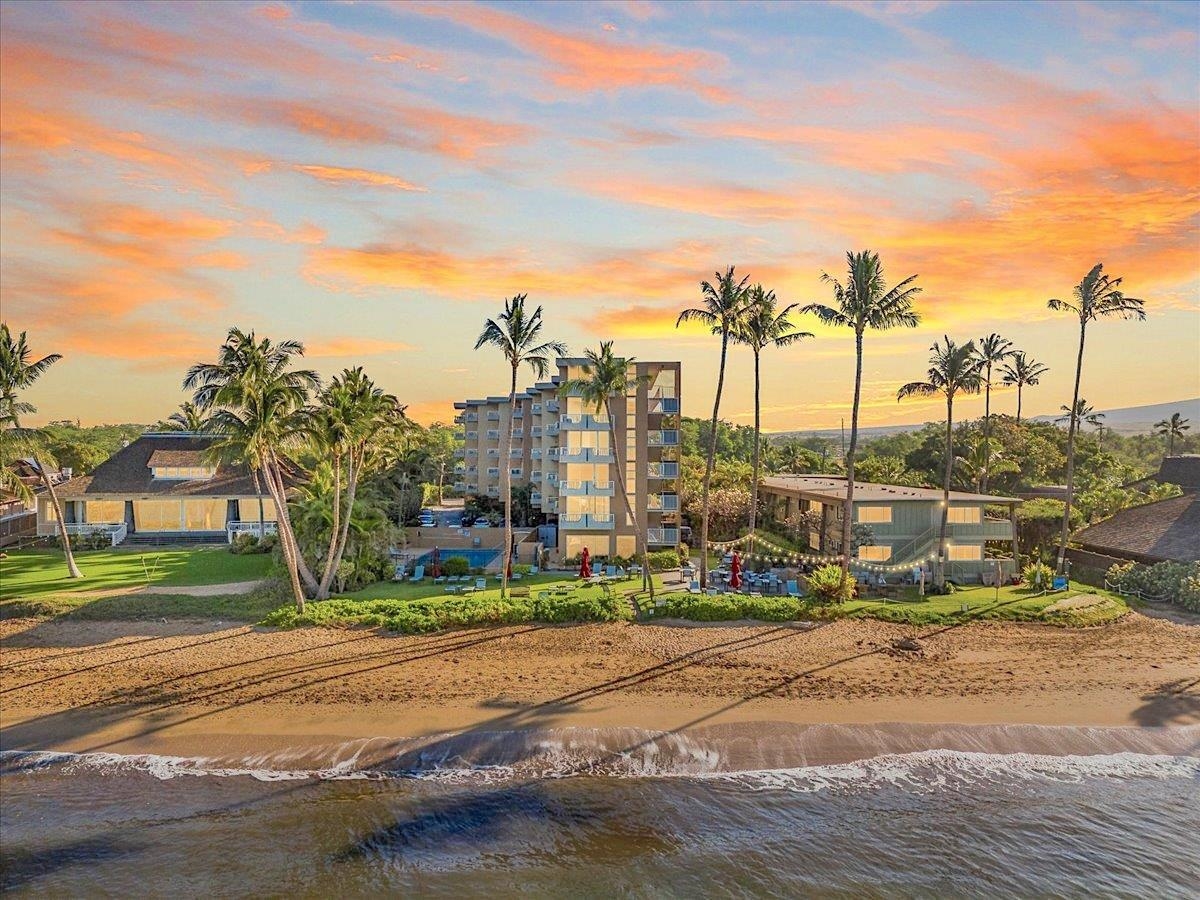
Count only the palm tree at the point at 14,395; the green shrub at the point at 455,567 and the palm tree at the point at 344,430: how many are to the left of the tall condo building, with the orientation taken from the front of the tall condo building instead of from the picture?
0

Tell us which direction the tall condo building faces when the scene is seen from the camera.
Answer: facing the viewer

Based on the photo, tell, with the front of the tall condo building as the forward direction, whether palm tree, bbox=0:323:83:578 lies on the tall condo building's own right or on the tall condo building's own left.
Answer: on the tall condo building's own right

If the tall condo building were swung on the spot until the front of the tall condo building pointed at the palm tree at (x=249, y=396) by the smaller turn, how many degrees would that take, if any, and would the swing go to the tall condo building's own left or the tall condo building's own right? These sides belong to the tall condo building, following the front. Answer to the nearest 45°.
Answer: approximately 45° to the tall condo building's own right

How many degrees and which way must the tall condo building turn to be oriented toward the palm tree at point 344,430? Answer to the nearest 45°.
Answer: approximately 45° to its right

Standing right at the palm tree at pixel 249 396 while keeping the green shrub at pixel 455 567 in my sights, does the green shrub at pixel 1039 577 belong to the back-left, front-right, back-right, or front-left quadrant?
front-right

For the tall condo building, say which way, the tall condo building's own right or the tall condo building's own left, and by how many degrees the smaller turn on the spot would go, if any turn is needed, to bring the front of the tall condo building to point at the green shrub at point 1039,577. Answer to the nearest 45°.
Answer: approximately 45° to the tall condo building's own left
